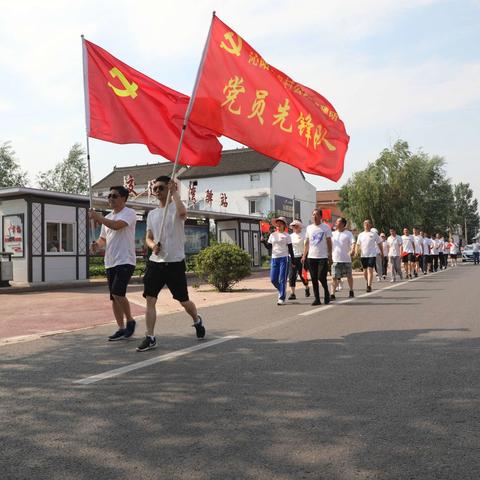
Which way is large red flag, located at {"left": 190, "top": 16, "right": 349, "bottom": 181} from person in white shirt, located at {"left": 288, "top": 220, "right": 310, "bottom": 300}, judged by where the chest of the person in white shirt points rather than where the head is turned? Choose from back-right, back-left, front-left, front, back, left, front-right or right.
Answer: front-left

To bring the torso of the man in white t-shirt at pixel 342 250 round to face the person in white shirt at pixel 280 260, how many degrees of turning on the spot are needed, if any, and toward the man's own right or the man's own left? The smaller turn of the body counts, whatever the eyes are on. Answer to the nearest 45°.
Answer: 0° — they already face them

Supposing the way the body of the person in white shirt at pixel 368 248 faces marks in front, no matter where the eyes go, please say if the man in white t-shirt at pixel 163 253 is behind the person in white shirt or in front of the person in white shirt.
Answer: in front

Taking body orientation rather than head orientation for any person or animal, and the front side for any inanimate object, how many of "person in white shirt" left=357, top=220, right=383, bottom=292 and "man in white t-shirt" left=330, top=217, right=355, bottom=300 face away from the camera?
0

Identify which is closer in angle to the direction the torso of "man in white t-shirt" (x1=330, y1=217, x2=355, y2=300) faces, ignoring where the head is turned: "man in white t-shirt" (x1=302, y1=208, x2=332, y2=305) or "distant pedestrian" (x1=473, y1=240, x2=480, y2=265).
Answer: the man in white t-shirt

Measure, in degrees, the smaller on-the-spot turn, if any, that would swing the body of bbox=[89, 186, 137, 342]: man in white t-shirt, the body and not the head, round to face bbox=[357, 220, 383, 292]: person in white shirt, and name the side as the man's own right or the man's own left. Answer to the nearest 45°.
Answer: approximately 180°

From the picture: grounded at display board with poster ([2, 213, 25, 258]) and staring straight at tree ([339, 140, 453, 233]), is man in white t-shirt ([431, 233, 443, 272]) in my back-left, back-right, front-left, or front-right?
front-right

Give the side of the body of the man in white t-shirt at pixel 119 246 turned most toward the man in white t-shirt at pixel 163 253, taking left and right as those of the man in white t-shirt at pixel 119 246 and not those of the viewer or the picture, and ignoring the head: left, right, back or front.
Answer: left

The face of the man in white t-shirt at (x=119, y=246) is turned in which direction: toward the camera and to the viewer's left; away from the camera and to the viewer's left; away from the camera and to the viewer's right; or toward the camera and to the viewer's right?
toward the camera and to the viewer's left

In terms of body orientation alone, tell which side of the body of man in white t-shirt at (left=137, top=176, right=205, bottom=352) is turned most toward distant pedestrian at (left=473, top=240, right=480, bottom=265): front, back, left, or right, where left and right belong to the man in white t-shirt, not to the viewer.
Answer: back

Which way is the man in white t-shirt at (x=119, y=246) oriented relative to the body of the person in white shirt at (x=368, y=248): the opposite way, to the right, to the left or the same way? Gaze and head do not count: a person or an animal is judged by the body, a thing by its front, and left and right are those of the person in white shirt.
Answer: the same way

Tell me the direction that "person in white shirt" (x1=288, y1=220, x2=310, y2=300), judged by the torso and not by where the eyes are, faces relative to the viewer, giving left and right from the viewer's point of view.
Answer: facing the viewer and to the left of the viewer

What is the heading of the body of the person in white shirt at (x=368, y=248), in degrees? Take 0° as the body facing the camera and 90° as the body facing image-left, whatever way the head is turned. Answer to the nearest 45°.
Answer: approximately 0°

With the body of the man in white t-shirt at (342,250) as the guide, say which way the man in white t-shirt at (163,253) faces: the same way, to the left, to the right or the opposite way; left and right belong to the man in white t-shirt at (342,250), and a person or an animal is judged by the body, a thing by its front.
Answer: the same way

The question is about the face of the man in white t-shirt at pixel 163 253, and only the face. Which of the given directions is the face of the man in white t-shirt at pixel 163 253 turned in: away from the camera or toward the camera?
toward the camera

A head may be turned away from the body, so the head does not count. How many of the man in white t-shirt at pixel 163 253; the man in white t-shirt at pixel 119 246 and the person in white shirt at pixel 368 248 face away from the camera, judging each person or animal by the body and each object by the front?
0

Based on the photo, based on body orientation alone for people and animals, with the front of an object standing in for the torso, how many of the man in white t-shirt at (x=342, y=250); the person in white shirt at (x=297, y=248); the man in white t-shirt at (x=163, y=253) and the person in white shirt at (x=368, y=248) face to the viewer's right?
0
